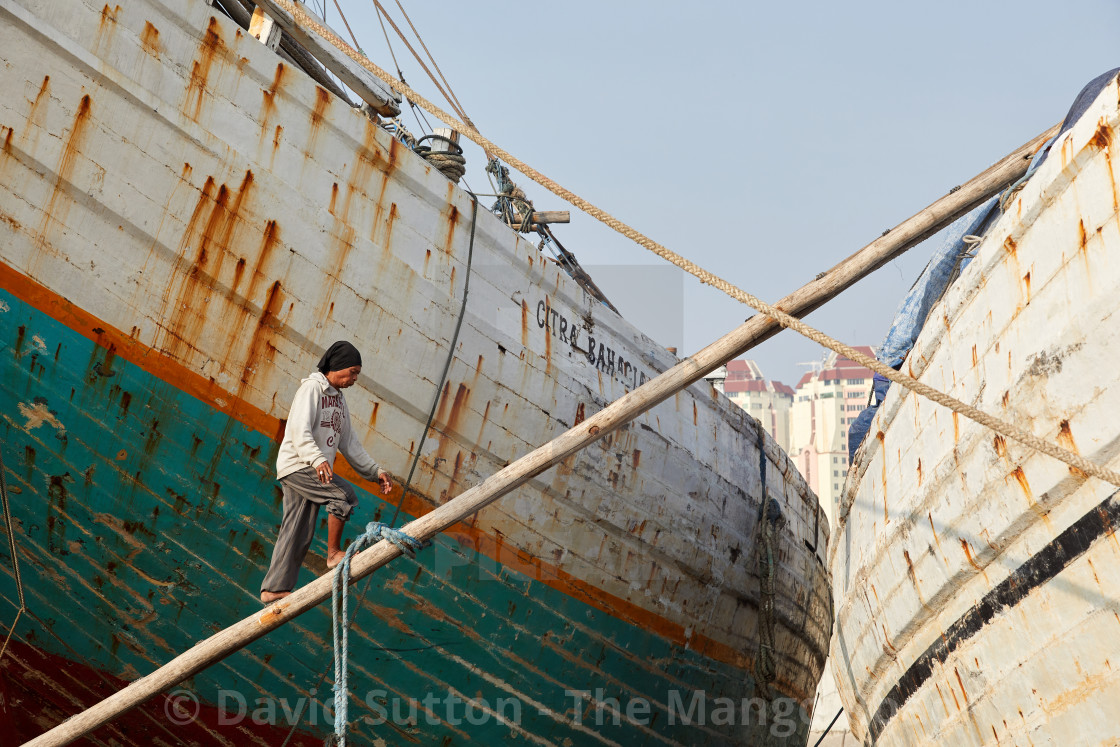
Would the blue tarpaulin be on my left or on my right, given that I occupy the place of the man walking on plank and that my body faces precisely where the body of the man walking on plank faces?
on my left

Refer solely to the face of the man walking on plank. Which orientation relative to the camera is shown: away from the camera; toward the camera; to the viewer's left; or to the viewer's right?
to the viewer's right

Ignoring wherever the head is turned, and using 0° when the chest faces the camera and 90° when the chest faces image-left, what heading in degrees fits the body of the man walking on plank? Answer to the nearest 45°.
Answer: approximately 315°
